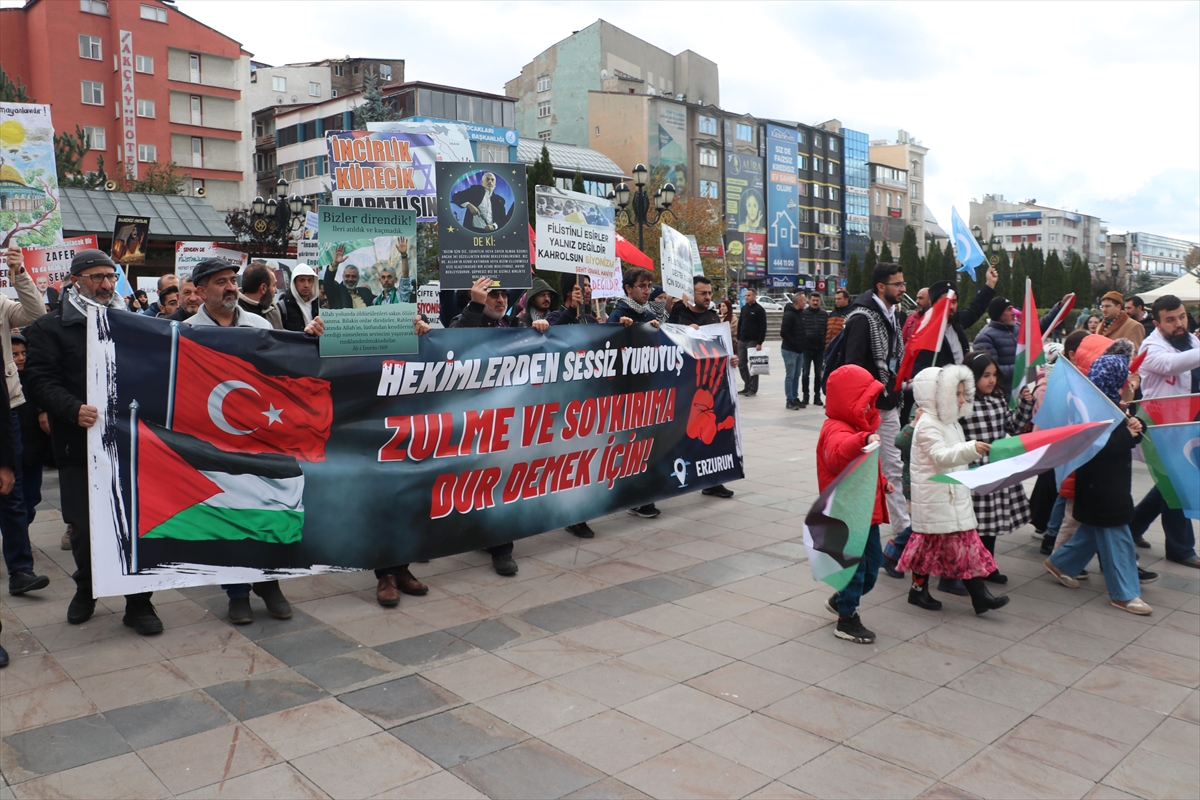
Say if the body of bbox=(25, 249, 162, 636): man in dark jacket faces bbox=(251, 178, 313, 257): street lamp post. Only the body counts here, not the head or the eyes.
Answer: no

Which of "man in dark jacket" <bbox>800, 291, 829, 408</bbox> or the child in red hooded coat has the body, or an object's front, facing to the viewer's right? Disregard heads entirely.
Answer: the child in red hooded coat

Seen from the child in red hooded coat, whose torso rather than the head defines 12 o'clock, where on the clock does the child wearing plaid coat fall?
The child wearing plaid coat is roughly at 10 o'clock from the child in red hooded coat.

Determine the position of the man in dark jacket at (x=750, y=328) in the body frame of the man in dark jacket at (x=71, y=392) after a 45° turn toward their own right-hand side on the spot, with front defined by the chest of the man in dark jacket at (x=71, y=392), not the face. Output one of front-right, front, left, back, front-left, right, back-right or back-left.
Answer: back-left

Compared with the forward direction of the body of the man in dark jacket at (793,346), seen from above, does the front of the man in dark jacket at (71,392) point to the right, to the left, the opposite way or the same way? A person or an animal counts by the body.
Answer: the same way

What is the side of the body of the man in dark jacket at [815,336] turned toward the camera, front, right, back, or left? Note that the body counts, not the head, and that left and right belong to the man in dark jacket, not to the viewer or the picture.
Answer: front

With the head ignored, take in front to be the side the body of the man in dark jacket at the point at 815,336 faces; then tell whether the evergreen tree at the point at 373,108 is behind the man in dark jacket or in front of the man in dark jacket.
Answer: behind

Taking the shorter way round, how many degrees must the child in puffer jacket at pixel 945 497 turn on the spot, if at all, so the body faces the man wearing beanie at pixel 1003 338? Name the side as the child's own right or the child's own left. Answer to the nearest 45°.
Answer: approximately 90° to the child's own left

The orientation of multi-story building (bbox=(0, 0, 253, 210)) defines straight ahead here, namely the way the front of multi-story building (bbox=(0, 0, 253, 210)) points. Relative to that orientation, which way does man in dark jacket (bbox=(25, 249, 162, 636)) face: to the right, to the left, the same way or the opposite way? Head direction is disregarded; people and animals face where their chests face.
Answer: the same way

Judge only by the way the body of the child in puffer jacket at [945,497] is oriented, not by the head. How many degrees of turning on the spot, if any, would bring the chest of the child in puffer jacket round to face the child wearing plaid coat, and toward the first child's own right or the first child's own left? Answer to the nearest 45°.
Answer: approximately 90° to the first child's own left

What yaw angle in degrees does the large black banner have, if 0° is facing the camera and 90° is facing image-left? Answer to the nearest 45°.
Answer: approximately 315°

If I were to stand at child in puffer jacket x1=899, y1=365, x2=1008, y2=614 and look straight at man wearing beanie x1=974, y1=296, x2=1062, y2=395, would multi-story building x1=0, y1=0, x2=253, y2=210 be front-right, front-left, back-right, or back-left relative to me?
front-left

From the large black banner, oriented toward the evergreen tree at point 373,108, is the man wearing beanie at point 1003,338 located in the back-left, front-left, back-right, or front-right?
front-right

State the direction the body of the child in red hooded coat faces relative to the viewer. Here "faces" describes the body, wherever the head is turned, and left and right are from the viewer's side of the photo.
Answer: facing to the right of the viewer
